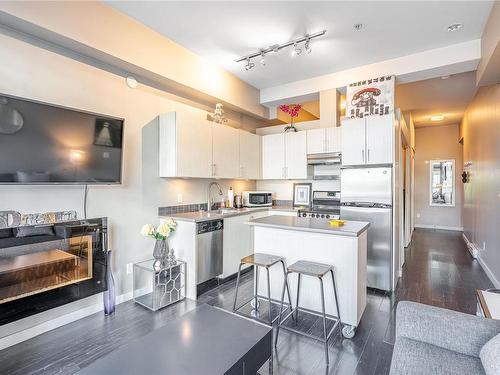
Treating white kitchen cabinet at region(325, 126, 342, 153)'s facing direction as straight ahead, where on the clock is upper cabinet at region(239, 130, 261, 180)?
The upper cabinet is roughly at 3 o'clock from the white kitchen cabinet.

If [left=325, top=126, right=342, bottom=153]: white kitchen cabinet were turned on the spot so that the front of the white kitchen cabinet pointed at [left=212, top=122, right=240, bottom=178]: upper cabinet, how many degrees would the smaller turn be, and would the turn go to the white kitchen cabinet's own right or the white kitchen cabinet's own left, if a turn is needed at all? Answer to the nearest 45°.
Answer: approximately 90° to the white kitchen cabinet's own right

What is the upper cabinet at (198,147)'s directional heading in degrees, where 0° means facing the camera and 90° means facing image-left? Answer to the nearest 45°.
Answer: approximately 315°

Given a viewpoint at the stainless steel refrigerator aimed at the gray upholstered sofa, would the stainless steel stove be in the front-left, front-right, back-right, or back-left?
back-right

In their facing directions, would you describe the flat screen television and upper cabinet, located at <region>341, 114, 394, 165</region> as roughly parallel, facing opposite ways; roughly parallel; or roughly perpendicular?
roughly perpendicular
